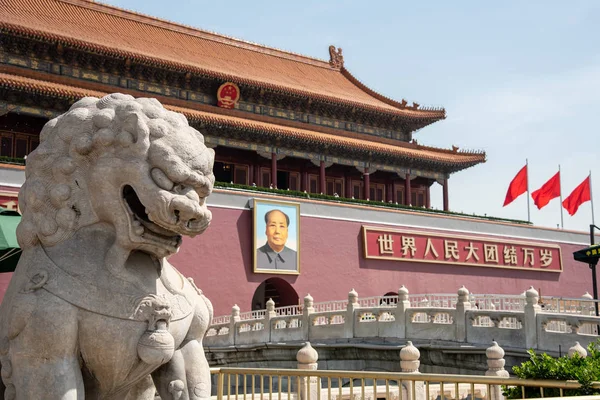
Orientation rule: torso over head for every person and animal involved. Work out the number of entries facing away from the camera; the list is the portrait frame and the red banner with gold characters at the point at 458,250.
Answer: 0

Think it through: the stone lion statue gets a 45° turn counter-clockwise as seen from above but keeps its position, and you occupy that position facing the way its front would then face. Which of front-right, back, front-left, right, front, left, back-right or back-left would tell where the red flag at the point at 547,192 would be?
front-left

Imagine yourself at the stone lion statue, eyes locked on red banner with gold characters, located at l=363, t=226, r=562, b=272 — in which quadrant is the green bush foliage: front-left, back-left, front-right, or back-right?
front-right

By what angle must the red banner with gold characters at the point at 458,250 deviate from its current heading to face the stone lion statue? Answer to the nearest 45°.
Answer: approximately 45° to its right

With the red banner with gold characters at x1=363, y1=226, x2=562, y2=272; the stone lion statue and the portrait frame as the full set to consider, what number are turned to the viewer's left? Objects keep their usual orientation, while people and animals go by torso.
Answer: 0

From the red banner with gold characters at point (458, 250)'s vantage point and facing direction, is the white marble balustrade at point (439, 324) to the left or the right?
on its right

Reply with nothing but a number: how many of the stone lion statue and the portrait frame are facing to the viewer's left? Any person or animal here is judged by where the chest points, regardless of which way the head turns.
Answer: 0

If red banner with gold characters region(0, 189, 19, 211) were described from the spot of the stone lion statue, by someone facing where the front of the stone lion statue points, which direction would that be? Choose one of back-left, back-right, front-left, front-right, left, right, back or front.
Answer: back-left

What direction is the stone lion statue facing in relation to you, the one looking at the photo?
facing the viewer and to the right of the viewer

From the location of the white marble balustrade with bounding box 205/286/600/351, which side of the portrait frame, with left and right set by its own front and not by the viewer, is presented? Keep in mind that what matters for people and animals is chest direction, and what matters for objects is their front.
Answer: front

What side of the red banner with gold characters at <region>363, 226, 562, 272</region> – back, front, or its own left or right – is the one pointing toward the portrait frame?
right

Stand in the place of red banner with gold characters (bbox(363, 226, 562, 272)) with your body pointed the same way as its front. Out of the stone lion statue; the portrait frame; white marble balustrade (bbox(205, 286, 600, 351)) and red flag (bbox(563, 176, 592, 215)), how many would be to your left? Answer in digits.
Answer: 1
